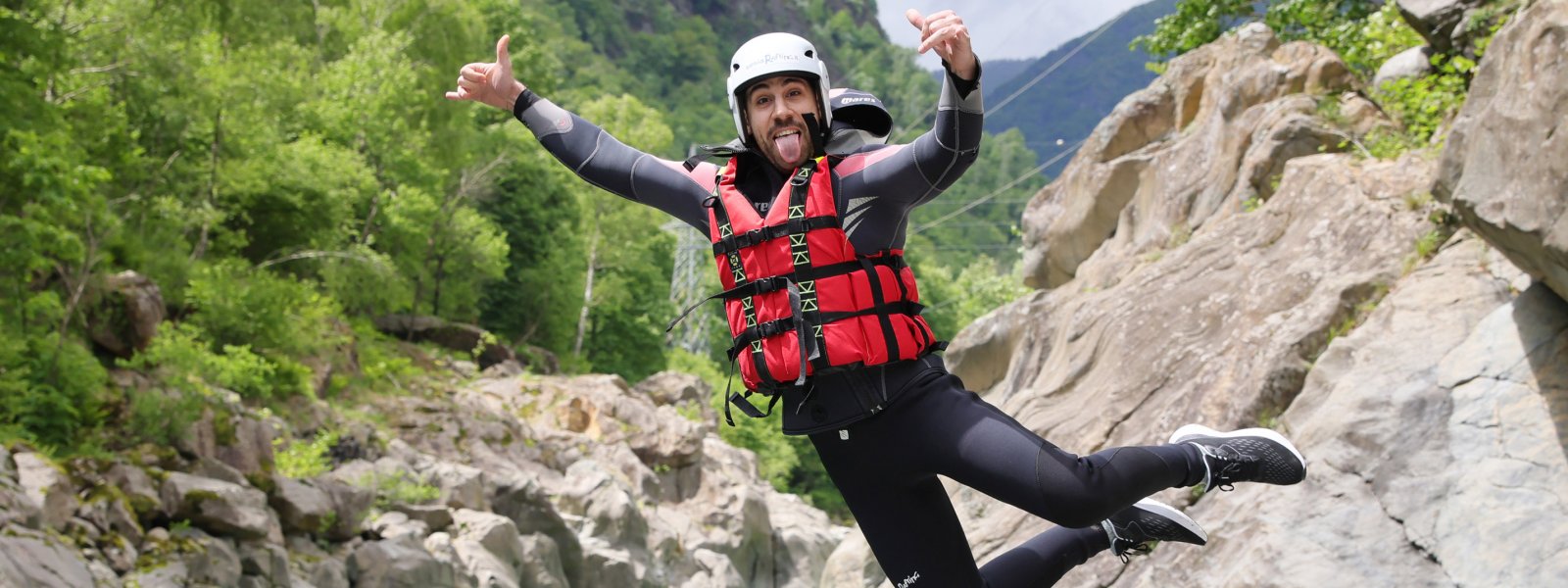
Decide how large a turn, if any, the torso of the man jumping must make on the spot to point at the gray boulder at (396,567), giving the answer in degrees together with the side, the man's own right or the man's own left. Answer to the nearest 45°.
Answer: approximately 90° to the man's own right

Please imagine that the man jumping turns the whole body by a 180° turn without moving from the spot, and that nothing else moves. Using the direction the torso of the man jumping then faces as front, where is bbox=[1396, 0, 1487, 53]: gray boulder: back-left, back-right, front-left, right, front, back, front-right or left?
front

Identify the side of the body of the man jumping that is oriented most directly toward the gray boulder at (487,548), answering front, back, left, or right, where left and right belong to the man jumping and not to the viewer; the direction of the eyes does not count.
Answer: right

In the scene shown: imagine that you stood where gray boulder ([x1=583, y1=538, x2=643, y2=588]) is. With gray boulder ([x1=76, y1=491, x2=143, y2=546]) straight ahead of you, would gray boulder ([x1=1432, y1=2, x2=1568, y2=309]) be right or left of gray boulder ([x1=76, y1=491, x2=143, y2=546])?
left

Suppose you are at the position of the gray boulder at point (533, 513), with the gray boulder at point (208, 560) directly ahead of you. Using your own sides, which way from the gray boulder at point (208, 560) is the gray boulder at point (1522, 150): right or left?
left

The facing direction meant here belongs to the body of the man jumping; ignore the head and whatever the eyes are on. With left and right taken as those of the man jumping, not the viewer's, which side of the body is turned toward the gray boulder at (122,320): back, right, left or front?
right

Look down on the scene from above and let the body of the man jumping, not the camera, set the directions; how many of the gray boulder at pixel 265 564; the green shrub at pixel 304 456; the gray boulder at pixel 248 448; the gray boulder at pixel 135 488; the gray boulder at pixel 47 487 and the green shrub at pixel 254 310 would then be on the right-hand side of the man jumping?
6

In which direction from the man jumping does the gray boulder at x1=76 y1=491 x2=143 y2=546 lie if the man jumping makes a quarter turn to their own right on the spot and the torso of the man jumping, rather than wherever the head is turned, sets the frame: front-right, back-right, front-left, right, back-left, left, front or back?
front

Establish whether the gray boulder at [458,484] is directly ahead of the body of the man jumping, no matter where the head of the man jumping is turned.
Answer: no

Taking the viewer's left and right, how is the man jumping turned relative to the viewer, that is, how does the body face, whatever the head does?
facing the viewer and to the left of the viewer

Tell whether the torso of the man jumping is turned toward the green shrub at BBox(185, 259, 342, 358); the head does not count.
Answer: no

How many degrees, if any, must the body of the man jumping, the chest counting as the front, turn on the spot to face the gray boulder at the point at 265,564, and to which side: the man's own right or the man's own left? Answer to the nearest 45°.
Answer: approximately 90° to the man's own right

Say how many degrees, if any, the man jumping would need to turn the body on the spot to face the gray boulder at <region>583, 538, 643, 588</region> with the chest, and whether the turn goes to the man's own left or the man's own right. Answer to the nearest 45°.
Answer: approximately 135° to the man's own right

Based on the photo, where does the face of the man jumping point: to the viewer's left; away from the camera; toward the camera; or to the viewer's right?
toward the camera

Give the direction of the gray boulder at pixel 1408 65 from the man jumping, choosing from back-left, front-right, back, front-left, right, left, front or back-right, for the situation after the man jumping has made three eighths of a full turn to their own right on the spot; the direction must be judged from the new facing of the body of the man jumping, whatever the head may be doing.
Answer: front-right

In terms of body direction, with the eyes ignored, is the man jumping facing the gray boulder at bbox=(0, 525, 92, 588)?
no

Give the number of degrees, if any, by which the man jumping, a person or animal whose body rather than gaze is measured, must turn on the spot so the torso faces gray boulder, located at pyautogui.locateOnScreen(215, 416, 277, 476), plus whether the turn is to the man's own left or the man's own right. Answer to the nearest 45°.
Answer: approximately 90° to the man's own right
